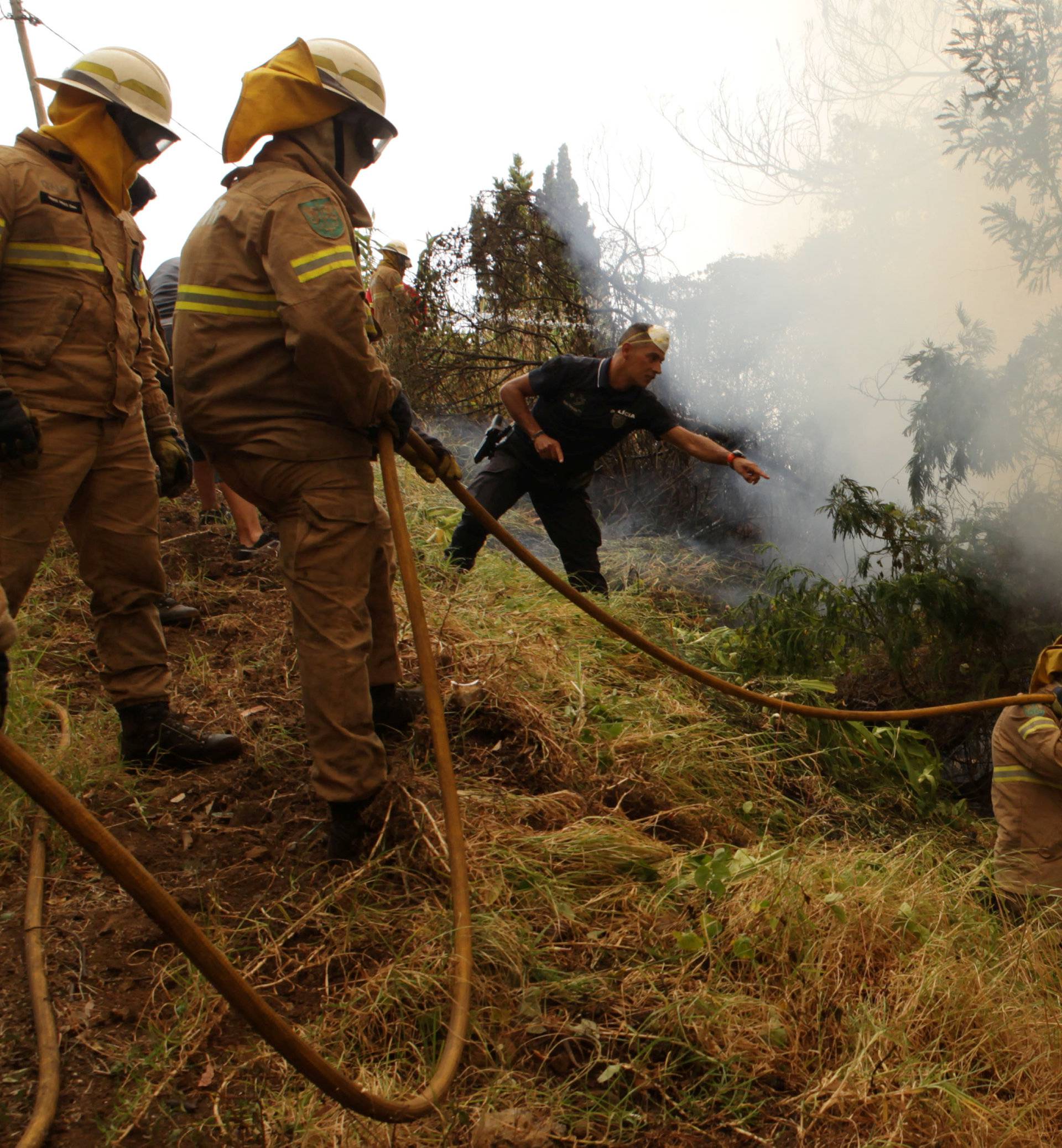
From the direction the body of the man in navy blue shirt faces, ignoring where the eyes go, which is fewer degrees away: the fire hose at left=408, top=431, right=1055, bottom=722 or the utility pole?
the fire hose

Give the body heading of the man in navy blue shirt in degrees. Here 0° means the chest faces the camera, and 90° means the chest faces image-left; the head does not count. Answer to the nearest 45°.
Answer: approximately 315°

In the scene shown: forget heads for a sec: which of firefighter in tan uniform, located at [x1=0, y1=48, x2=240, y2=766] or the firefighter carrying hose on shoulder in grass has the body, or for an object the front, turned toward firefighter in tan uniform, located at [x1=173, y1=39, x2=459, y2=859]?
firefighter in tan uniform, located at [x1=0, y1=48, x2=240, y2=766]

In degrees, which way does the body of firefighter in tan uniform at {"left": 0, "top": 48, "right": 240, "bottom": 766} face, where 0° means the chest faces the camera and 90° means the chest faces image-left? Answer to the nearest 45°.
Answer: approximately 315°
